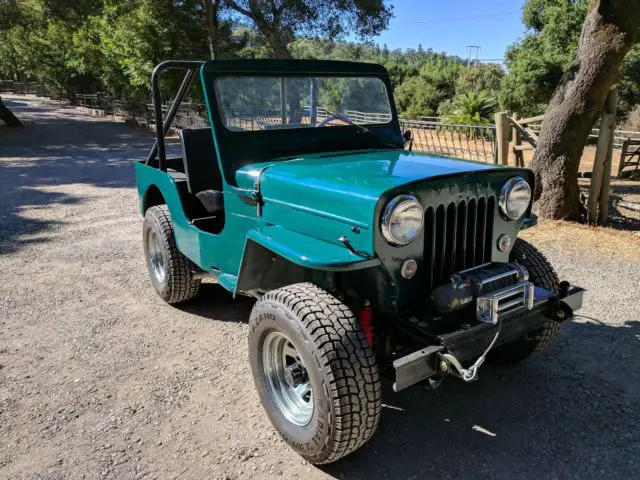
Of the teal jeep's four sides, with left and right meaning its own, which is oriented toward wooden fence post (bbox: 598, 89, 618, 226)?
left

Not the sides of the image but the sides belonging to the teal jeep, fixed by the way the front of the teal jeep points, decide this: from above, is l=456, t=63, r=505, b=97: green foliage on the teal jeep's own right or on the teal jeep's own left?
on the teal jeep's own left

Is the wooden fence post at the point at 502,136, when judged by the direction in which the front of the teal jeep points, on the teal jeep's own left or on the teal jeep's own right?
on the teal jeep's own left

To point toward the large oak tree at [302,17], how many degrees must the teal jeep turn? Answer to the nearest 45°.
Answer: approximately 135° to its left

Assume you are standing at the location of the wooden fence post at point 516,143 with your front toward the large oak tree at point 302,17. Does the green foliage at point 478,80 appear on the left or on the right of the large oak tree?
right

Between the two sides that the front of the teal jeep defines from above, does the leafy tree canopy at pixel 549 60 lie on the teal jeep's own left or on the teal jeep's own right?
on the teal jeep's own left

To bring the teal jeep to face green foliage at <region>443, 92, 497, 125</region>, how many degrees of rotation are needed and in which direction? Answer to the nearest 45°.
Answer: approximately 135° to its left

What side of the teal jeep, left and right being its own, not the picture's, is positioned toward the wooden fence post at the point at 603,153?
left

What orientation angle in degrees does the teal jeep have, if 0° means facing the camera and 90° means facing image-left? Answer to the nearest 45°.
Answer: approximately 315°
